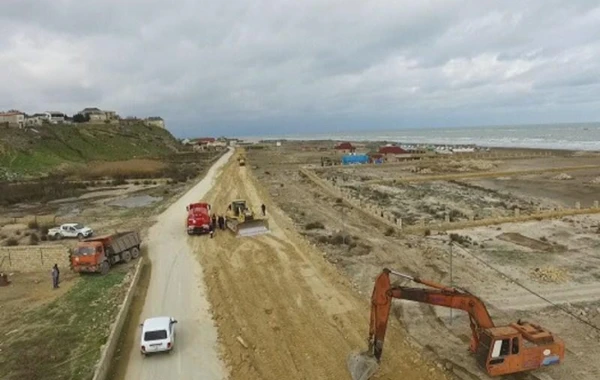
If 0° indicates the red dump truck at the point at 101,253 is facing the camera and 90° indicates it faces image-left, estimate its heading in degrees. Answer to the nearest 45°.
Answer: approximately 45°

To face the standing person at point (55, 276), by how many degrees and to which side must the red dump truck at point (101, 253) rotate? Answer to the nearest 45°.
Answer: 0° — it already faces them

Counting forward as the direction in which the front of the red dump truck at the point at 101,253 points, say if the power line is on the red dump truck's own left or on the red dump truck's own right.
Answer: on the red dump truck's own left

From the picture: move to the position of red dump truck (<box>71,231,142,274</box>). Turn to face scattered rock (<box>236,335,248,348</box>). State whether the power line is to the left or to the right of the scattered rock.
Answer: left

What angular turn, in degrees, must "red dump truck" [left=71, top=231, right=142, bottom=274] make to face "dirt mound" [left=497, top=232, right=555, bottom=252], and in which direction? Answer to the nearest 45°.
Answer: approximately 135° to its left

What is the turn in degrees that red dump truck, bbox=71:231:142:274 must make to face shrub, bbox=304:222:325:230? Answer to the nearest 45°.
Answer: approximately 135° to its left

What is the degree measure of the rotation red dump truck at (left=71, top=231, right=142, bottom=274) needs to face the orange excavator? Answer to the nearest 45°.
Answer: approximately 90° to its left

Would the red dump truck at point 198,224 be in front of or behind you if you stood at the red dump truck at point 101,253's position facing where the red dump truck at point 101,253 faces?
behind

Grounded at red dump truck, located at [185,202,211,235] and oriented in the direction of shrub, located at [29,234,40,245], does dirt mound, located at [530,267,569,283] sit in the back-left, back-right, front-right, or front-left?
back-left

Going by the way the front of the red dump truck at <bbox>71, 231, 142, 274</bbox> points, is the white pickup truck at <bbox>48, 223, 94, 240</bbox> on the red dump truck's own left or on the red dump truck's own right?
on the red dump truck's own right

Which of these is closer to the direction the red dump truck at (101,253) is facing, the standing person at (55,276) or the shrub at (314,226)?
the standing person
